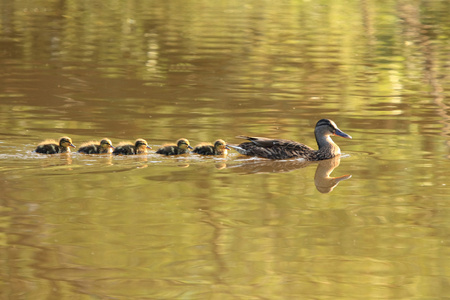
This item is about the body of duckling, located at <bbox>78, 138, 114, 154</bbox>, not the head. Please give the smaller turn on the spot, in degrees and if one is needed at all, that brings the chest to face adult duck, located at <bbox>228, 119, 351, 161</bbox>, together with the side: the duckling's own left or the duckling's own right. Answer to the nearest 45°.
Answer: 0° — it already faces it

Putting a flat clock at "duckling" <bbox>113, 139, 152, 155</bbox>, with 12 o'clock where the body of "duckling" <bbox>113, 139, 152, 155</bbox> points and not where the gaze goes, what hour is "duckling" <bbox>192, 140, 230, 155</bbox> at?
"duckling" <bbox>192, 140, 230, 155</bbox> is roughly at 12 o'clock from "duckling" <bbox>113, 139, 152, 155</bbox>.

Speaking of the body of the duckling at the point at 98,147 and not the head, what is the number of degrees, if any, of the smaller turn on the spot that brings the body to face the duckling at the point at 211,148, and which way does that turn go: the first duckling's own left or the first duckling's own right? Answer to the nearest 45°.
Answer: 0° — it already faces it

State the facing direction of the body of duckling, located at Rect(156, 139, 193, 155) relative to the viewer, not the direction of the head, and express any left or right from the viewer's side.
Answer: facing to the right of the viewer

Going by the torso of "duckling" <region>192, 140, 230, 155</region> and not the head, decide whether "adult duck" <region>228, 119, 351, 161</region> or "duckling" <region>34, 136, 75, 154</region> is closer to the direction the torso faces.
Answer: the adult duck

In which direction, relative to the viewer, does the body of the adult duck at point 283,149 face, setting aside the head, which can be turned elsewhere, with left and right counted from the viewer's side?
facing to the right of the viewer

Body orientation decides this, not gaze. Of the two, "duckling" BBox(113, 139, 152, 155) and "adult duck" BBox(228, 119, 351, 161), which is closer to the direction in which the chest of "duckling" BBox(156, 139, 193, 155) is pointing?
the adult duck

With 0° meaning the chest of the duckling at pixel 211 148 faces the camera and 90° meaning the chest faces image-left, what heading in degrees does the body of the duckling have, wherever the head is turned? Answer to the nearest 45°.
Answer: approximately 270°

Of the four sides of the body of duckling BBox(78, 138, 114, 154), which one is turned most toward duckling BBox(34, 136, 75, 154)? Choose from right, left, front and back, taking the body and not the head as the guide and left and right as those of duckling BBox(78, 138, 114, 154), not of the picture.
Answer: back

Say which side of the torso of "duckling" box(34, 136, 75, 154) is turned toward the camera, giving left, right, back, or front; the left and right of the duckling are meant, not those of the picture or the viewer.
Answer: right

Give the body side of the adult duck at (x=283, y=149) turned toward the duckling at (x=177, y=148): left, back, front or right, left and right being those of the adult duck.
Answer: back

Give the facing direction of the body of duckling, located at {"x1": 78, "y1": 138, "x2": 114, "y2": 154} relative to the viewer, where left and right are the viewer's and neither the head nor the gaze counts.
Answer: facing to the right of the viewer

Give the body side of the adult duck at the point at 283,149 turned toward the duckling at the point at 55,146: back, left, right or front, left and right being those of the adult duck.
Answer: back

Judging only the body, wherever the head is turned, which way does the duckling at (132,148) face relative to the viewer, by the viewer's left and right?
facing to the right of the viewer
